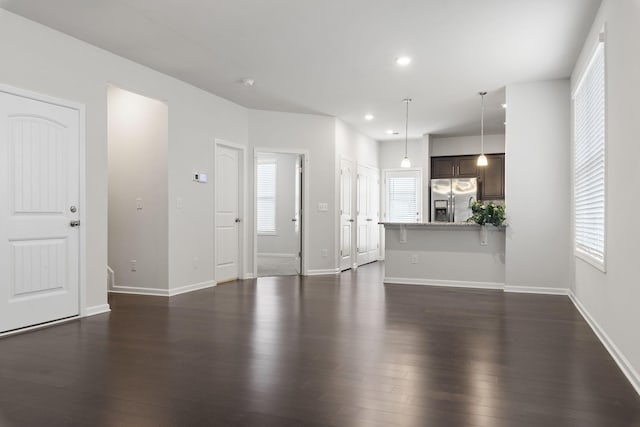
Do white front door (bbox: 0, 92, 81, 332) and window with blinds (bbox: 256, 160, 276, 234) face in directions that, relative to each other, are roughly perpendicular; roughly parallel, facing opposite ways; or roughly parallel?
roughly perpendicular

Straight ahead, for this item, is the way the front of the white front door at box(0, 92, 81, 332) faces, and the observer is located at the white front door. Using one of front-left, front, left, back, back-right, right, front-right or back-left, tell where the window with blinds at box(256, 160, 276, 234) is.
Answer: left

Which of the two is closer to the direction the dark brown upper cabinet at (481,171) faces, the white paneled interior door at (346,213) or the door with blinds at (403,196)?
the white paneled interior door

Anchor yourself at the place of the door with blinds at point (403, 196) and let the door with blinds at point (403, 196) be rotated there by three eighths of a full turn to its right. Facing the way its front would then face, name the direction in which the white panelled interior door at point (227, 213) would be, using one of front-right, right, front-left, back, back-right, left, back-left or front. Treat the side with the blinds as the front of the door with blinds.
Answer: left

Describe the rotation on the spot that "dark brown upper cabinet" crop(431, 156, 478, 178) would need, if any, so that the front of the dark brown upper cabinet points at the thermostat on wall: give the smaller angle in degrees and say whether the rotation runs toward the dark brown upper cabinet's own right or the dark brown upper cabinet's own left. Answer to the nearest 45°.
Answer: approximately 45° to the dark brown upper cabinet's own right

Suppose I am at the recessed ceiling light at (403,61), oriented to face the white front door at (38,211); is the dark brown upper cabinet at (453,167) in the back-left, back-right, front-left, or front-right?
back-right

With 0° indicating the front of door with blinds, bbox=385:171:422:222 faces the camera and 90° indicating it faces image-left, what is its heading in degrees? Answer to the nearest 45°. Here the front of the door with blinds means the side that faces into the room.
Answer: approximately 0°

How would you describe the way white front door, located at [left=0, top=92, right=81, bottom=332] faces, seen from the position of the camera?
facing the viewer and to the right of the viewer

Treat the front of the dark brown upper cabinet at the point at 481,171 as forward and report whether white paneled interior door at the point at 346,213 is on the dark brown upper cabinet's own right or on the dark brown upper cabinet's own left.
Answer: on the dark brown upper cabinet's own right

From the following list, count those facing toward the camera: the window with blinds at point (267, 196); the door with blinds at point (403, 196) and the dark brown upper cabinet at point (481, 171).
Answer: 3

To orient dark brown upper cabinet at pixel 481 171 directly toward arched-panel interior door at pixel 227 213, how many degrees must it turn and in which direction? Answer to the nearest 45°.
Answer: approximately 45° to its right

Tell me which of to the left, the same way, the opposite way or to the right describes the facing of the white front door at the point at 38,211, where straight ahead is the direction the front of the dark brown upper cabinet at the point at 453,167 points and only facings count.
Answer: to the left

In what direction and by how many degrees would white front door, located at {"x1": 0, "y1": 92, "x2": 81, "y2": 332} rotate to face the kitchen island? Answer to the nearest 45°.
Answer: approximately 45° to its left
